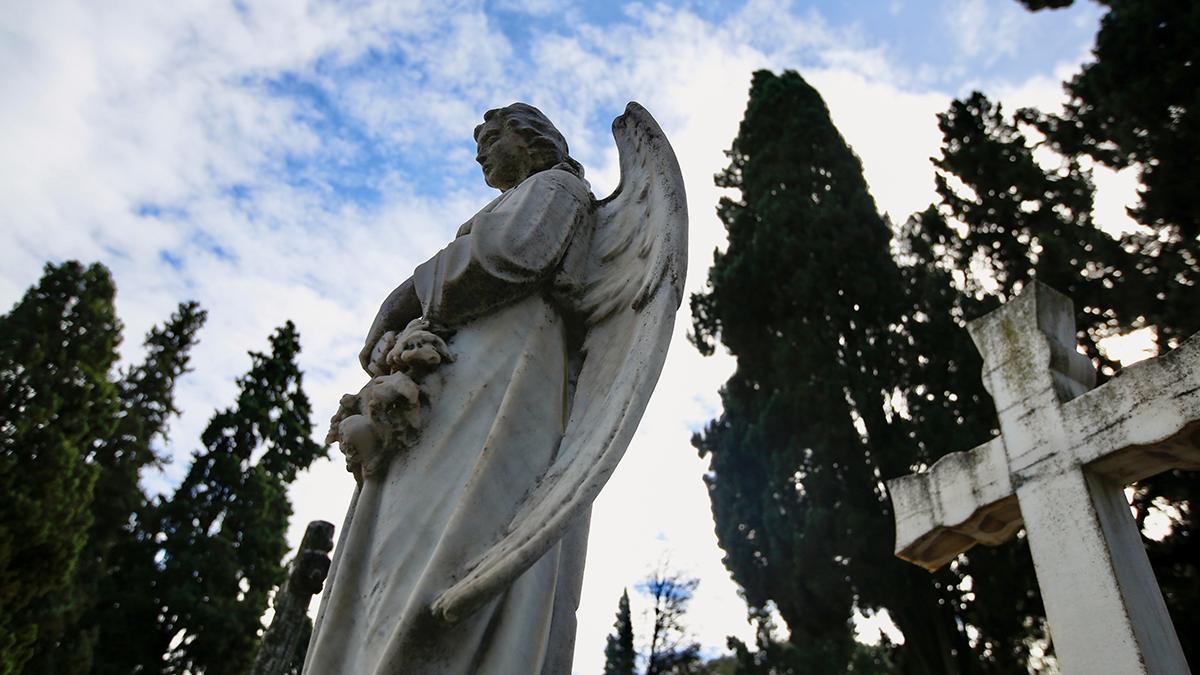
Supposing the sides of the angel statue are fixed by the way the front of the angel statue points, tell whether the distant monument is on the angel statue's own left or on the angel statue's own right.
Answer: on the angel statue's own right

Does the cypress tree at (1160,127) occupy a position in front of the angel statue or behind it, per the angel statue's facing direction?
behind

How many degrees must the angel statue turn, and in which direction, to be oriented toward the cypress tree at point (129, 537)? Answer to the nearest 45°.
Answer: approximately 45° to its right

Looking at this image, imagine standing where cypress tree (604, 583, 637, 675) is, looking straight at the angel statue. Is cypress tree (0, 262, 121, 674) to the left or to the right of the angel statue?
right

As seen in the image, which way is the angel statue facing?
to the viewer's left

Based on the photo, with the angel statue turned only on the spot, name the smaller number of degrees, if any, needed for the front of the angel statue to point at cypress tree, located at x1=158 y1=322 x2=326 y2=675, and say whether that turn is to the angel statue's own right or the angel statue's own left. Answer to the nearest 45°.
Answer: approximately 90° to the angel statue's own right
